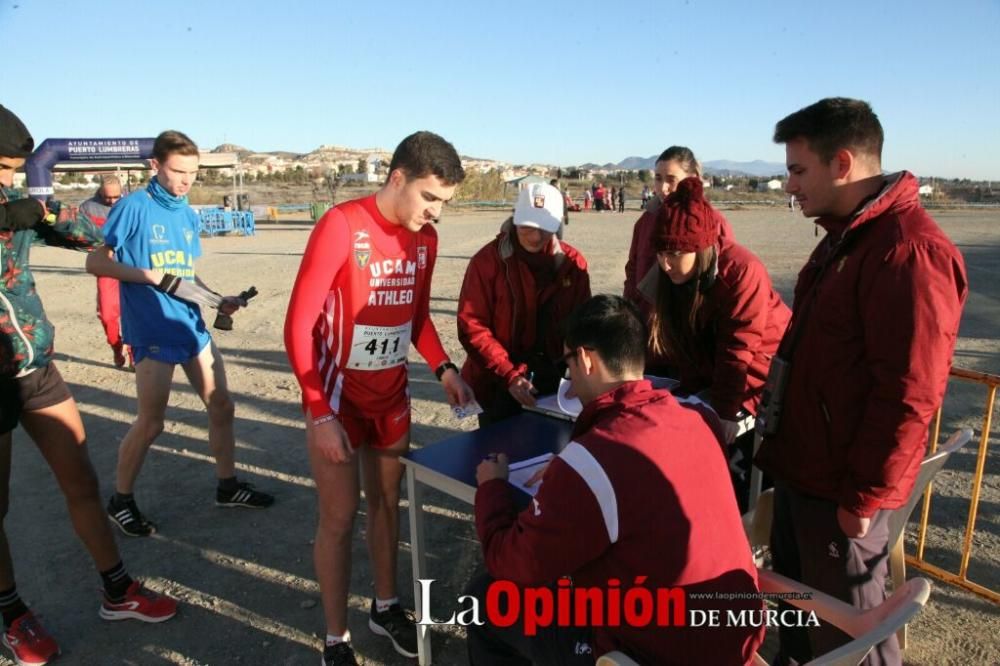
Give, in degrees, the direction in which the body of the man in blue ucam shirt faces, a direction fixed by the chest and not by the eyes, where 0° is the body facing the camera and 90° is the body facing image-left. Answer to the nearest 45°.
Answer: approximately 315°

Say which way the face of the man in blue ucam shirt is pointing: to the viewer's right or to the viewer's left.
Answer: to the viewer's right

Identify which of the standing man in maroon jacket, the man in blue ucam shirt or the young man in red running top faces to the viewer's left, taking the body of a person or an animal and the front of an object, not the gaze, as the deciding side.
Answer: the standing man in maroon jacket

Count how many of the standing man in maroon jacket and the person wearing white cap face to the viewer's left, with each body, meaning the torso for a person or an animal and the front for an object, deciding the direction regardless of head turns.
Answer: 1

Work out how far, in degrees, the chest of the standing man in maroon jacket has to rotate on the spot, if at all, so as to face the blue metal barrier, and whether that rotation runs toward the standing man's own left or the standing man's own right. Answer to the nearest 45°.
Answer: approximately 45° to the standing man's own right

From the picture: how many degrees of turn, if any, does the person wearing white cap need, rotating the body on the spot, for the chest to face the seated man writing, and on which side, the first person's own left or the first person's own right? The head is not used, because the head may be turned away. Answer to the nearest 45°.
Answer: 0° — they already face them

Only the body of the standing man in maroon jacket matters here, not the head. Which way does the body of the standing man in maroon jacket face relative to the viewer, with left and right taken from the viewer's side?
facing to the left of the viewer

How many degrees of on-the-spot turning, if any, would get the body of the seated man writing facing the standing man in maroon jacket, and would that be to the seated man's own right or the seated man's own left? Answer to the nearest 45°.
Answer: approximately 90° to the seated man's own right

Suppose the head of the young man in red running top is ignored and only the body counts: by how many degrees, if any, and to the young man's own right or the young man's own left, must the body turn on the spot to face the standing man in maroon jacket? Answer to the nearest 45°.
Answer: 0° — they already face them

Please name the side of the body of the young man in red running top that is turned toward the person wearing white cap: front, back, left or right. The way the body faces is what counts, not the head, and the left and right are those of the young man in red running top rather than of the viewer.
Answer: left
